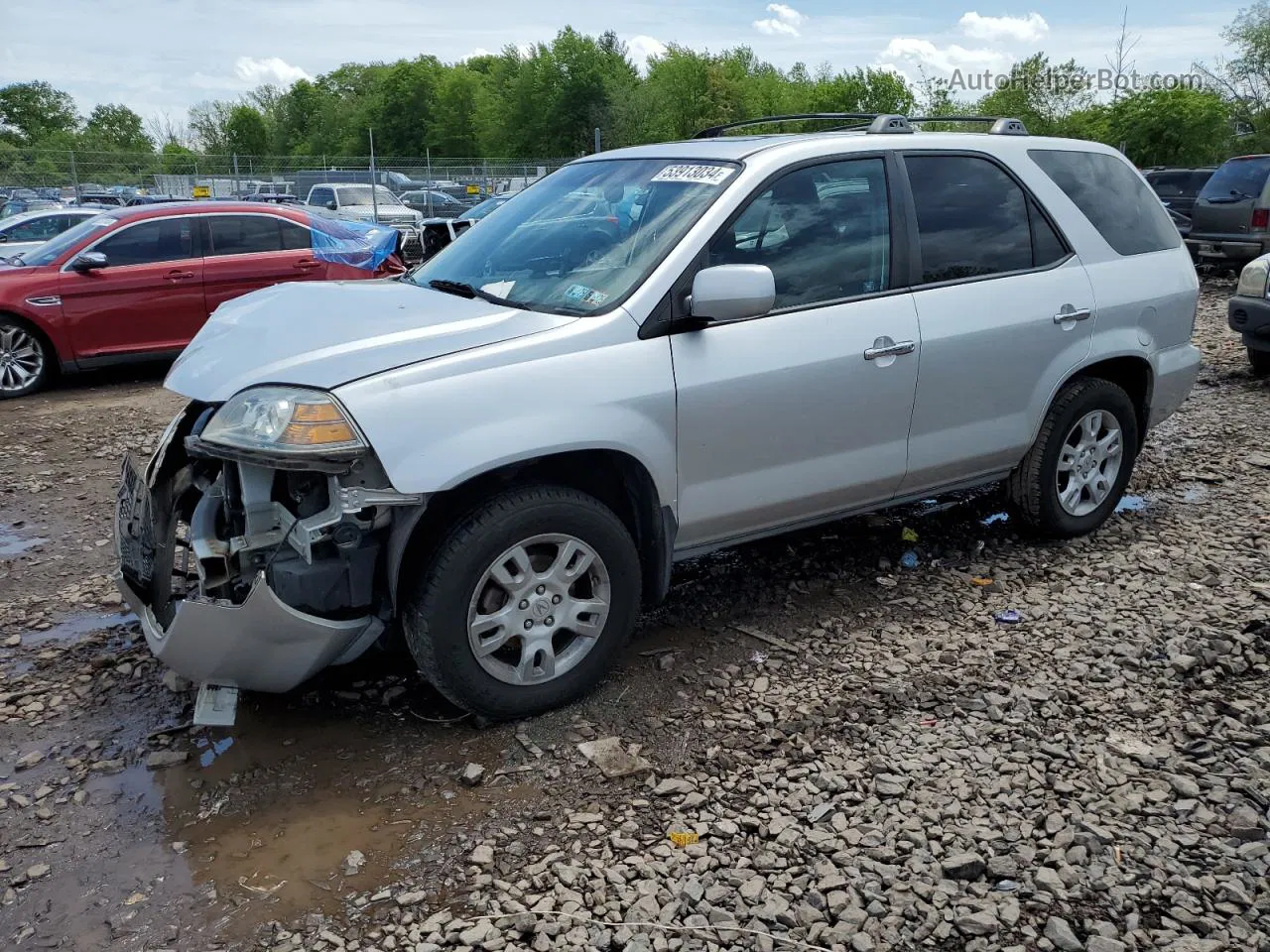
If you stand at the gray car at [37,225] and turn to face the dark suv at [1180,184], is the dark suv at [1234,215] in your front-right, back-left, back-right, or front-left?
front-right

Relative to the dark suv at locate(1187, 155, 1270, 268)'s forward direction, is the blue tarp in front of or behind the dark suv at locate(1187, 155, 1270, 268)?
behind

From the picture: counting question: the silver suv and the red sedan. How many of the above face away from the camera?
0

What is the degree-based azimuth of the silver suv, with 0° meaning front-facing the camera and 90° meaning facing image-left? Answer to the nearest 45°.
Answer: approximately 45°

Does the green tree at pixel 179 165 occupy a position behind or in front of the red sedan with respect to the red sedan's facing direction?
behind

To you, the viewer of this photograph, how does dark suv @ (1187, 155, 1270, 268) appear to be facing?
facing away from the viewer and to the right of the viewer

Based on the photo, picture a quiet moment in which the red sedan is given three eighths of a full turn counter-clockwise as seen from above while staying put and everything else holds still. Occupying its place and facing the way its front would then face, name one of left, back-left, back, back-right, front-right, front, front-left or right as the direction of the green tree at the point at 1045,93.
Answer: front-left

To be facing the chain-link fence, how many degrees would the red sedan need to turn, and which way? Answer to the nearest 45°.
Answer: approximately 135° to its right

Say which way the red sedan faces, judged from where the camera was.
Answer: facing the viewer and to the left of the viewer

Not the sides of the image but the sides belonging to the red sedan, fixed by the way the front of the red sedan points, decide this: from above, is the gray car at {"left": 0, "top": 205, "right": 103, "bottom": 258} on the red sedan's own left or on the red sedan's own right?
on the red sedan's own right

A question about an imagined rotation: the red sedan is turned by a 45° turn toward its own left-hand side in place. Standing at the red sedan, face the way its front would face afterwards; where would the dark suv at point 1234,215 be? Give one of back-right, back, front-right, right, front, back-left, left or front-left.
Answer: left

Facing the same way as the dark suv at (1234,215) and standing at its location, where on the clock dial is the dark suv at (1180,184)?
the dark suv at (1180,184) is roughly at 10 o'clock from the dark suv at (1234,215).
